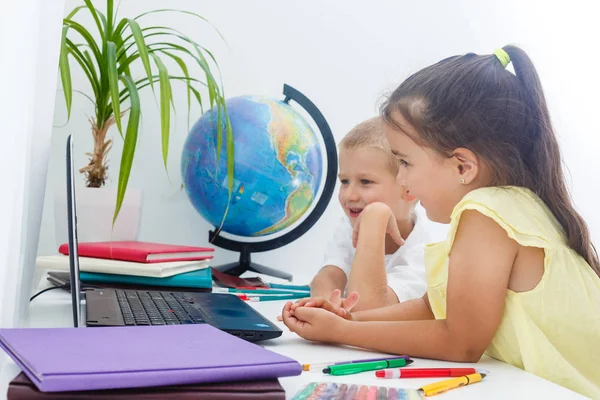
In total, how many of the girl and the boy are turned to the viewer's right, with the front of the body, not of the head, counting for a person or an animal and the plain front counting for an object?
0

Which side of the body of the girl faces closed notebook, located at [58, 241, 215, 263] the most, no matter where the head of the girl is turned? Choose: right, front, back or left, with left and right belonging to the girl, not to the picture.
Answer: front

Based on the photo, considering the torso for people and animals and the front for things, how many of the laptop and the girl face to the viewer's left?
1

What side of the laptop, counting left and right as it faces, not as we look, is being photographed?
right

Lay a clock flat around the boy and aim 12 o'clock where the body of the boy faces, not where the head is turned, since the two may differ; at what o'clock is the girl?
The girl is roughly at 10 o'clock from the boy.

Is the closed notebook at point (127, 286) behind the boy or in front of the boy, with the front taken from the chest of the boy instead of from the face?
in front

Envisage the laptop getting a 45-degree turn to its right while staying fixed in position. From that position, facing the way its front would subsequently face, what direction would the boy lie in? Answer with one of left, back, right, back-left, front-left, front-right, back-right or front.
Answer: left

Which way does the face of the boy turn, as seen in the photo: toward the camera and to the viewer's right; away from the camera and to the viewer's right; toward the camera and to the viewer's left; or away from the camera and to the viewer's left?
toward the camera and to the viewer's left

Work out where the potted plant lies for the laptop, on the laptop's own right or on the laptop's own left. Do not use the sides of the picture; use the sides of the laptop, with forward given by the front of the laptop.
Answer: on the laptop's own left

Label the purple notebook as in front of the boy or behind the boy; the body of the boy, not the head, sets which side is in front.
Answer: in front

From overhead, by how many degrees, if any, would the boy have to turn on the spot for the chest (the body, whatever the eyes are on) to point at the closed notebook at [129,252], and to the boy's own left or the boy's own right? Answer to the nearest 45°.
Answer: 0° — they already face it

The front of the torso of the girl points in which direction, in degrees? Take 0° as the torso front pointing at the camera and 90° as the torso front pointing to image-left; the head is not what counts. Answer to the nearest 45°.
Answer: approximately 90°

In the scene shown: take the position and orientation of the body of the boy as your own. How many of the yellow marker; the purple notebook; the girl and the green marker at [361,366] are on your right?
0

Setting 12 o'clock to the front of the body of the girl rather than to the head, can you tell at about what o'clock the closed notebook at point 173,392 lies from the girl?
The closed notebook is roughly at 10 o'clock from the girl.

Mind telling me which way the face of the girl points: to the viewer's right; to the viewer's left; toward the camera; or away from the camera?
to the viewer's left
